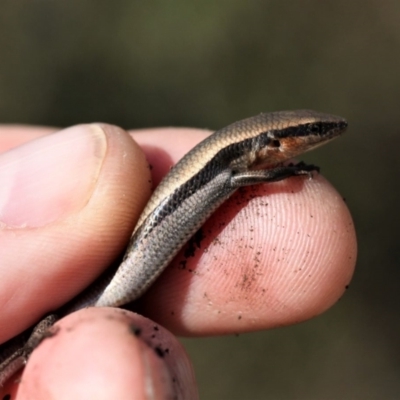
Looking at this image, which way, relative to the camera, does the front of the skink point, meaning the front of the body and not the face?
to the viewer's right
